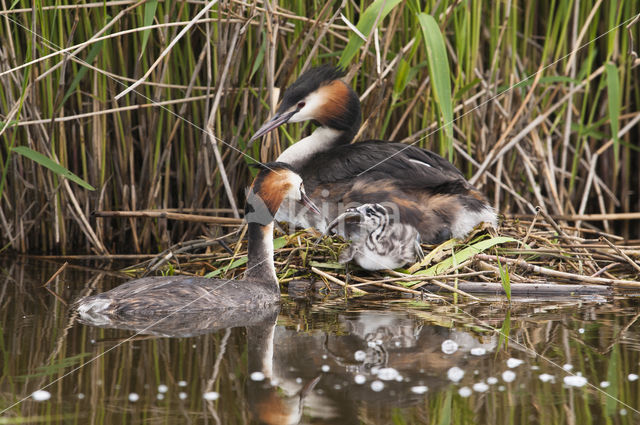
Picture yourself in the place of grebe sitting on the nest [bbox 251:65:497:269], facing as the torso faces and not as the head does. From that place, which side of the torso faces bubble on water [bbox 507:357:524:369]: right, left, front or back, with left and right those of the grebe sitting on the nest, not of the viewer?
left

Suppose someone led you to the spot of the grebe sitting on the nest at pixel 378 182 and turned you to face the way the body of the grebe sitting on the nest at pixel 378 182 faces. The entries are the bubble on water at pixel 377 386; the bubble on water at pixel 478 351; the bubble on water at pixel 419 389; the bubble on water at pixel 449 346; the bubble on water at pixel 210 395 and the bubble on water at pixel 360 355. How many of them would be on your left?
6

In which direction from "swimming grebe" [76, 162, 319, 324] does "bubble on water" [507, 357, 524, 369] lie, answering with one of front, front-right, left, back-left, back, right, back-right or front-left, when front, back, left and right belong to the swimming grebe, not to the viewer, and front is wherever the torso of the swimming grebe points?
front-right

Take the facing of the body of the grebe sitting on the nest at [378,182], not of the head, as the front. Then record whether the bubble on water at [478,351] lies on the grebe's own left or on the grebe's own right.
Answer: on the grebe's own left

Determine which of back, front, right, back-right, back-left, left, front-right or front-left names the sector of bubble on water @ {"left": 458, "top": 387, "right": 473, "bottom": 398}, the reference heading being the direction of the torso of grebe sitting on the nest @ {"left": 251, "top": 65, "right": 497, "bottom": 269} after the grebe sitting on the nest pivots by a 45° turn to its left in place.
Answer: front-left

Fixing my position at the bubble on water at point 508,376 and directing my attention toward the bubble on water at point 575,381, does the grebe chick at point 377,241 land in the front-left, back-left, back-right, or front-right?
back-left

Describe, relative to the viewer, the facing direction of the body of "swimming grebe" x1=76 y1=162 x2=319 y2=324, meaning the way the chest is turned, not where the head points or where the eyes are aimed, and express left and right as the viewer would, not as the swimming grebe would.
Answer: facing to the right of the viewer

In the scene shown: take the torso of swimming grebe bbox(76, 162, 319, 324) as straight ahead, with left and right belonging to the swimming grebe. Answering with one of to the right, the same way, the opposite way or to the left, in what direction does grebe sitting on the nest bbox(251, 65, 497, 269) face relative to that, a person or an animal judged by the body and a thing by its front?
the opposite way

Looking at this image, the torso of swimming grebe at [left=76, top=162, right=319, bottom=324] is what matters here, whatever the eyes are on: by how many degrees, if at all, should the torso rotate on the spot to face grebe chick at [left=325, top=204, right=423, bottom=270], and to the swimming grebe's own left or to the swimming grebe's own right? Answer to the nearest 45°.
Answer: approximately 45° to the swimming grebe's own left

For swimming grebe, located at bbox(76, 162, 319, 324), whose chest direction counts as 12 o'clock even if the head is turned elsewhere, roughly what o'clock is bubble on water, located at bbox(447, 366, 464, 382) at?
The bubble on water is roughly at 2 o'clock from the swimming grebe.

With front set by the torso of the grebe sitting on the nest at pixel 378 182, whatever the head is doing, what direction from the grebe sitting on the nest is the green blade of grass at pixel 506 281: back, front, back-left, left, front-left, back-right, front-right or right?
back-left

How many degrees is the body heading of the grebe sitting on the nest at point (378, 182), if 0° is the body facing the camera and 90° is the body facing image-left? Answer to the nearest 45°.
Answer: approximately 90°

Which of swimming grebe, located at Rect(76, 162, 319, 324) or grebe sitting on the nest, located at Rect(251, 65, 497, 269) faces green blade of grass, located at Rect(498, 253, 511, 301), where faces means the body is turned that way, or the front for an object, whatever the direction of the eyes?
the swimming grebe

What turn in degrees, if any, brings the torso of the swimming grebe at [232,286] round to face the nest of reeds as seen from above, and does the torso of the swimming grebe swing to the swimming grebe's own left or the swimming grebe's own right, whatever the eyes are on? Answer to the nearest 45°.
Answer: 0° — it already faces it
